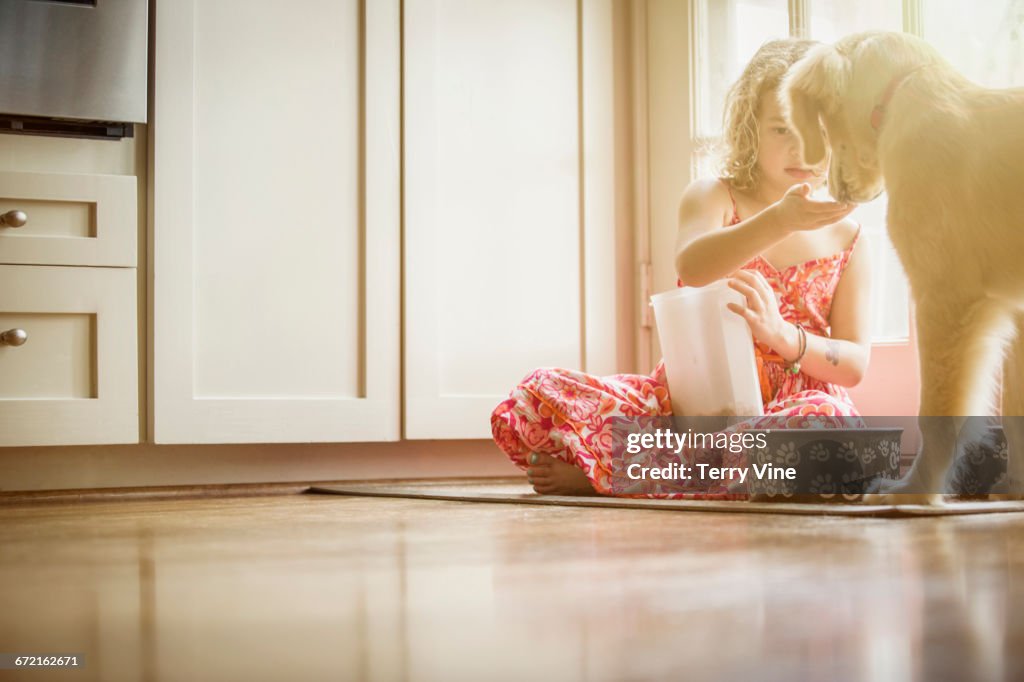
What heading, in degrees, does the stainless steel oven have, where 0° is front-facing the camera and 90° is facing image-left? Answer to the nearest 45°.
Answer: approximately 0°

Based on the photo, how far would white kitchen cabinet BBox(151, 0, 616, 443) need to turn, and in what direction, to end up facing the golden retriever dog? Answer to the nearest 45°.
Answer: approximately 45° to its left

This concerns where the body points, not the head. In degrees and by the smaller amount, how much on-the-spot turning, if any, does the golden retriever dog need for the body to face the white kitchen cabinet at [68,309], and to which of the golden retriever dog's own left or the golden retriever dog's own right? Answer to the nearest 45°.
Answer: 0° — it already faces it

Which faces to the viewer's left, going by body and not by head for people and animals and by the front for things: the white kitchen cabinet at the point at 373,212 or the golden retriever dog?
the golden retriever dog

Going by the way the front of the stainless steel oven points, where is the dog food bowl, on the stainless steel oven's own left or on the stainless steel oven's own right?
on the stainless steel oven's own left

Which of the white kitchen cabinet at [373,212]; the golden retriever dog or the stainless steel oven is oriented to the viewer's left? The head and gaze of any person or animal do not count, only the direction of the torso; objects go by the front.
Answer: the golden retriever dog

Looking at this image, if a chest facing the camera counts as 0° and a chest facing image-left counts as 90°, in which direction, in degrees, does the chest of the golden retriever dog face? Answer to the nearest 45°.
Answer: approximately 90°

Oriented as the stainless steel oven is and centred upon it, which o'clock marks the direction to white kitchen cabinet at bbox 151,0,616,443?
The white kitchen cabinet is roughly at 9 o'clock from the stainless steel oven.
